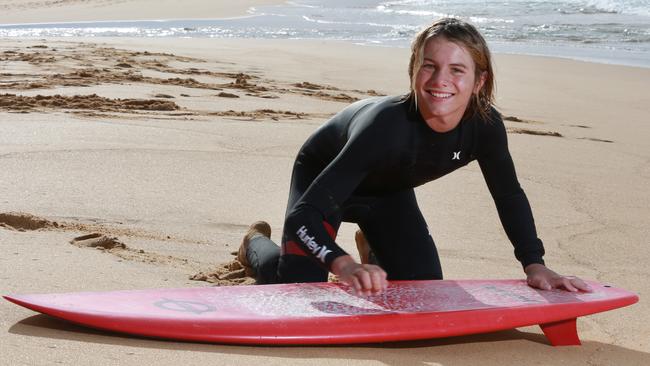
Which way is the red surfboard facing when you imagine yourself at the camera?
facing to the left of the viewer
